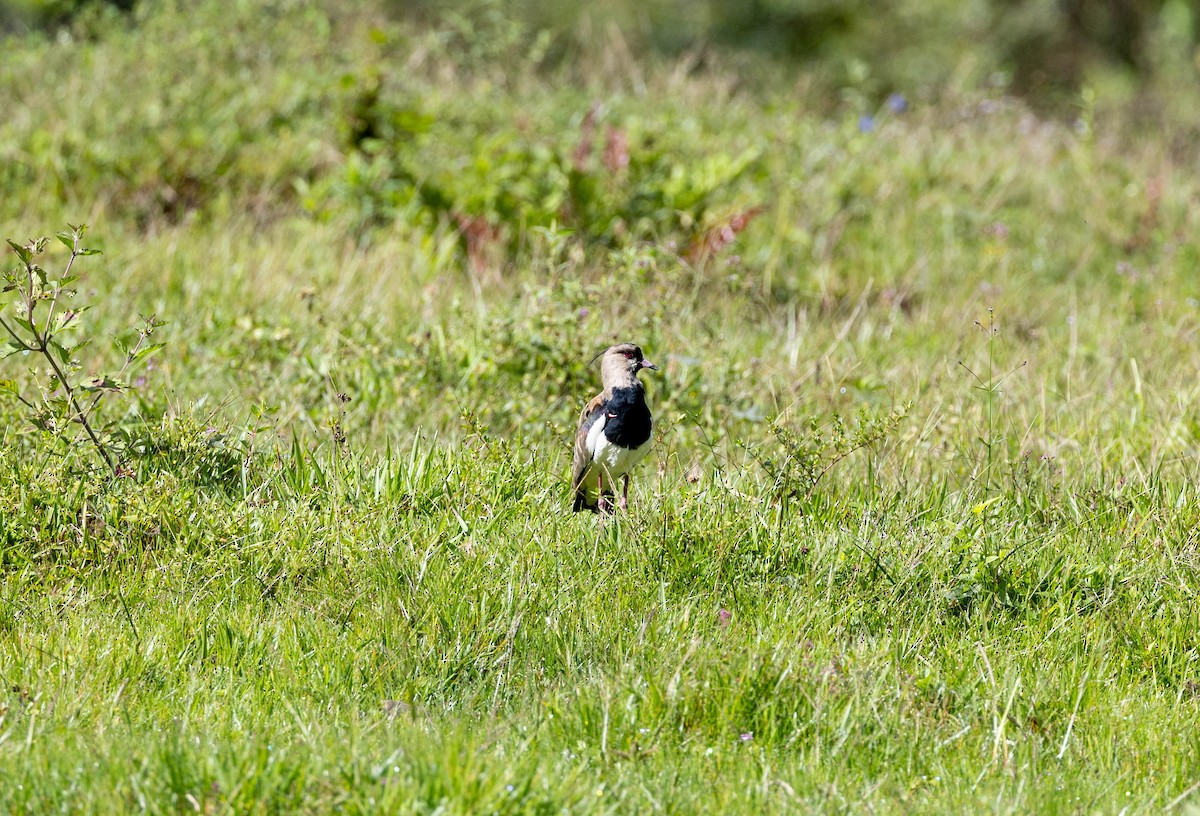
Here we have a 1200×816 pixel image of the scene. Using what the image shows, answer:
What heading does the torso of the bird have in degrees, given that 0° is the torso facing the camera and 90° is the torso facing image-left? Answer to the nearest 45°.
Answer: approximately 315°

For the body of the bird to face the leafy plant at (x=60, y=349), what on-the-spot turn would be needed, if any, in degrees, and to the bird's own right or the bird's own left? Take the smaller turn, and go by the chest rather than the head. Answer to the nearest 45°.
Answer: approximately 135° to the bird's own right
